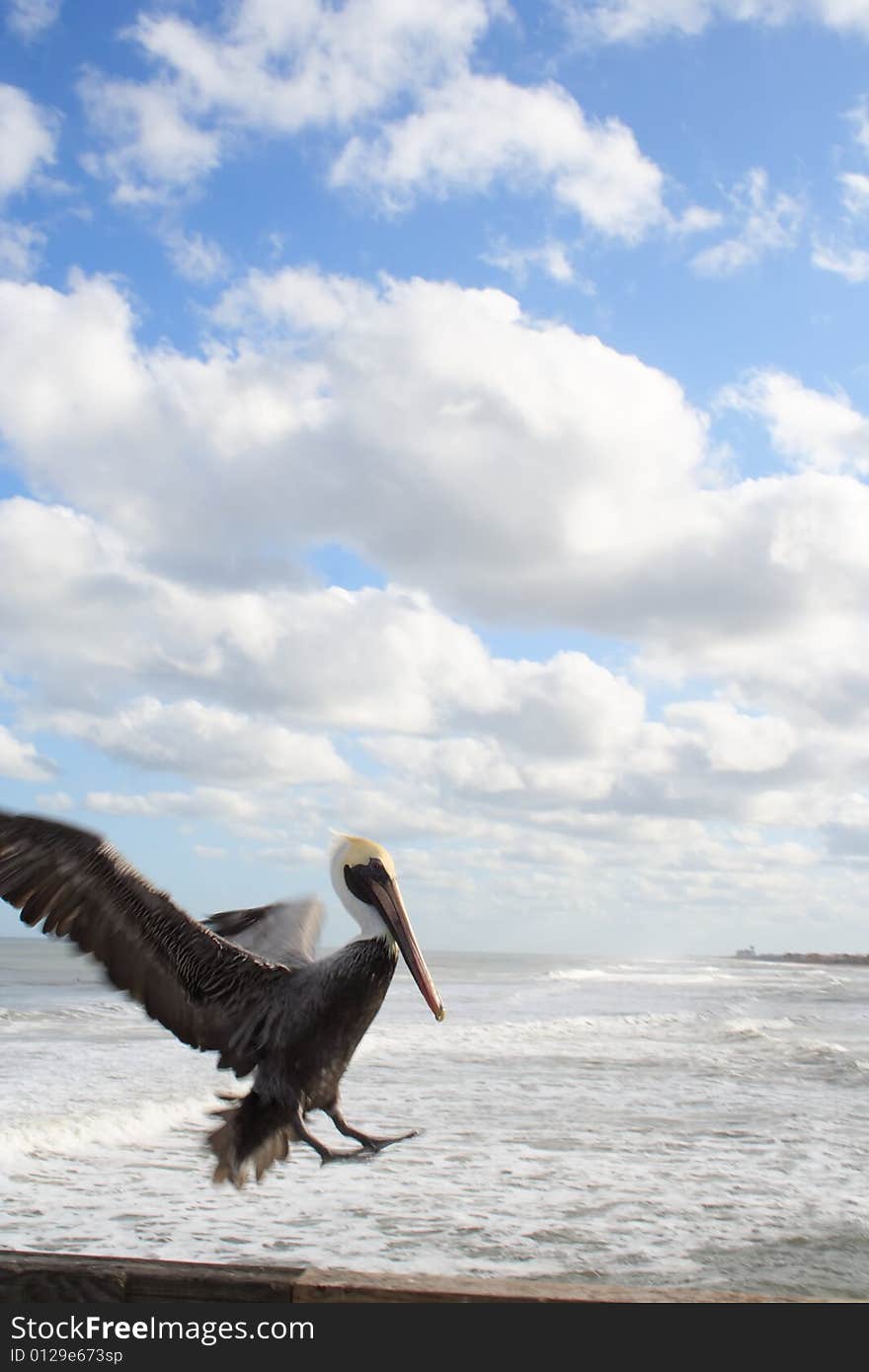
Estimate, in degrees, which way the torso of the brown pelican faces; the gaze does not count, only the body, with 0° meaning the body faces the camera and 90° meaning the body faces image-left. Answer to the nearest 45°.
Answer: approximately 270°
